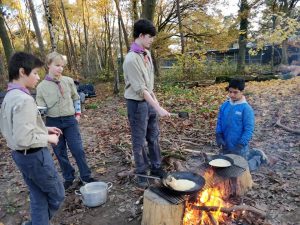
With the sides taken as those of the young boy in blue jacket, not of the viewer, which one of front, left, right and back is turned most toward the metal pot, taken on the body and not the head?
front

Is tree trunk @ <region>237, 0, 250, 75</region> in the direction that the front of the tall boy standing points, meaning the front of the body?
no

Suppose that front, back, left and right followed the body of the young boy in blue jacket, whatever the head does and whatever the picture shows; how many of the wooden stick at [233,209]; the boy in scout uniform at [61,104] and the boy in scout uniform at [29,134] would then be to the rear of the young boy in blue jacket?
0

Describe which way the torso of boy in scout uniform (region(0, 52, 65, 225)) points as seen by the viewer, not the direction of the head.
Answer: to the viewer's right

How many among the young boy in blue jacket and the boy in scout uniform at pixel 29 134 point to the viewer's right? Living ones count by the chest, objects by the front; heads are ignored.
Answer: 1

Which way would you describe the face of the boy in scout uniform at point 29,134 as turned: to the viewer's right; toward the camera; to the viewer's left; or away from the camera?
to the viewer's right

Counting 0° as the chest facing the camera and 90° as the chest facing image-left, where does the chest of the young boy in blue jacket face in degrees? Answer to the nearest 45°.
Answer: approximately 45°

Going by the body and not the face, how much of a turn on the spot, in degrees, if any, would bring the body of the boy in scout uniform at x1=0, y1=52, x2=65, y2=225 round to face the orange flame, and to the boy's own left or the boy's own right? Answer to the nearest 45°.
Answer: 0° — they already face it

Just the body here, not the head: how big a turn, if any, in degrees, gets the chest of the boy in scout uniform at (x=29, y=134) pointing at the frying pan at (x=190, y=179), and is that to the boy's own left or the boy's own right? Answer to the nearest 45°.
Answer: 0° — they already face it

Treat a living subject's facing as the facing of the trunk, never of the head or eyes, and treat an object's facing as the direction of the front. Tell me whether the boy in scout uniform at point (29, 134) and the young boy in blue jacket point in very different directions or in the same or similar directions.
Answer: very different directions

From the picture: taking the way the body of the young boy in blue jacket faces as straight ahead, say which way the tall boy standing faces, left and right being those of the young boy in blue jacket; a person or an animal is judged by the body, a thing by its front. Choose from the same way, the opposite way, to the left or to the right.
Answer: to the left

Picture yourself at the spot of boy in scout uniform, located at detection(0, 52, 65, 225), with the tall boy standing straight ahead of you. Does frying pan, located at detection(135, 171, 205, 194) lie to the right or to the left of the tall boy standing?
right

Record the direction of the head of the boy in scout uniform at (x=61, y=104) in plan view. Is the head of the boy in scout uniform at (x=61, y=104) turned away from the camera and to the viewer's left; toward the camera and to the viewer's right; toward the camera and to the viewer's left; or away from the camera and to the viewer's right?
toward the camera and to the viewer's right

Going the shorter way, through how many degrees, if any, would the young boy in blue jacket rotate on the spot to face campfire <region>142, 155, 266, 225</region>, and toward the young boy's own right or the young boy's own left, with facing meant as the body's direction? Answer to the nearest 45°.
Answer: approximately 45° to the young boy's own left

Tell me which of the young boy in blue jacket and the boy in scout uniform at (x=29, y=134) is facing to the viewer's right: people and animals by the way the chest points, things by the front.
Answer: the boy in scout uniform
